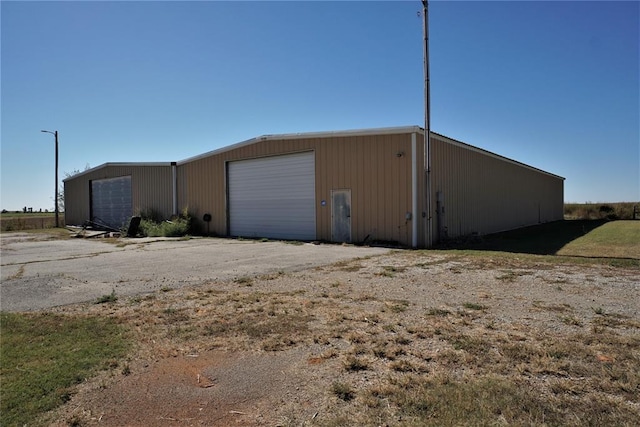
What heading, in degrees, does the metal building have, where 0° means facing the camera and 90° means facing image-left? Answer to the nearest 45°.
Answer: approximately 45°

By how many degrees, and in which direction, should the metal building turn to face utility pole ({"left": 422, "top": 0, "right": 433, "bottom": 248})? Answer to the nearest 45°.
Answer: approximately 90° to its left
